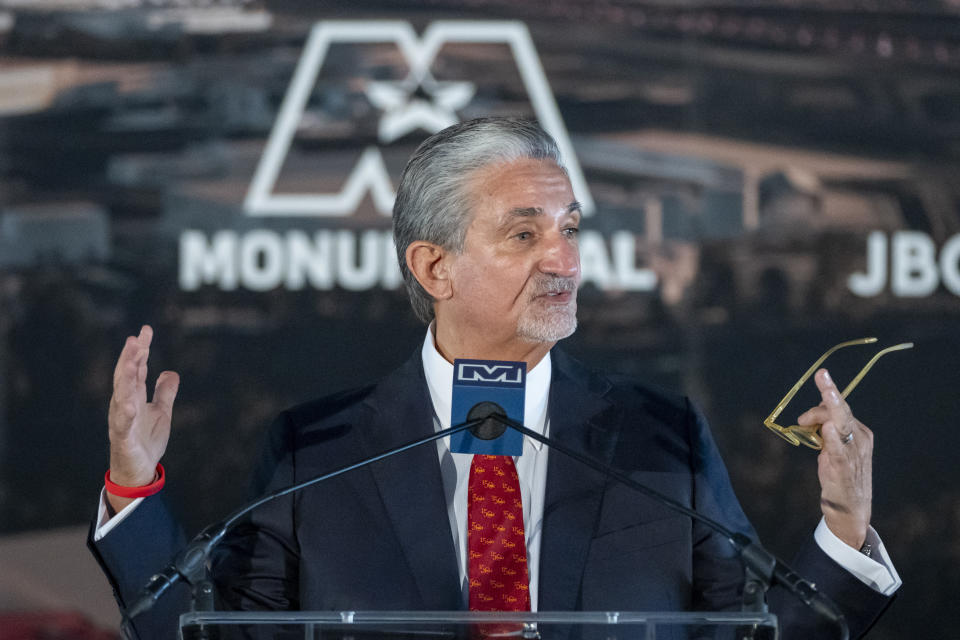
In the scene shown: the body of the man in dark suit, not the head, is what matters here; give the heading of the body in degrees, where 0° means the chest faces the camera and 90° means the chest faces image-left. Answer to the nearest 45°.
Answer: approximately 0°

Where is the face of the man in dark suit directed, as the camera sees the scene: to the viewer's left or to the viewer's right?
to the viewer's right
